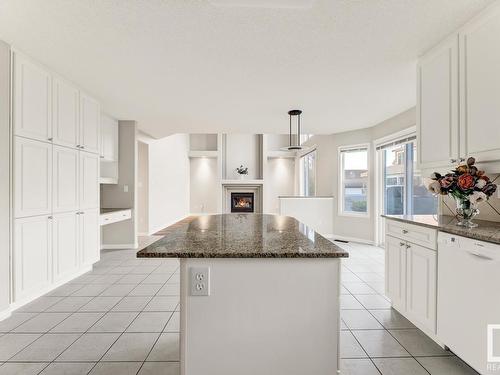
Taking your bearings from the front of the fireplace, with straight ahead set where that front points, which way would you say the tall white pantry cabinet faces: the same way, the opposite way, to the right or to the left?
to the left

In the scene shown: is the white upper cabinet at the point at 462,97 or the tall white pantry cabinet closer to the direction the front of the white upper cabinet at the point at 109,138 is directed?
the white upper cabinet

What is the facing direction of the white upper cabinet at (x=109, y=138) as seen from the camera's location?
facing the viewer and to the right of the viewer

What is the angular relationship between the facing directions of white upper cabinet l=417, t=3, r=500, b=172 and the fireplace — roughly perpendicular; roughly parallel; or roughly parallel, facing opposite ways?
roughly perpendicular

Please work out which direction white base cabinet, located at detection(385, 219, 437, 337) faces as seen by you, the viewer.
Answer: facing the viewer and to the left of the viewer

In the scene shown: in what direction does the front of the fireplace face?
toward the camera

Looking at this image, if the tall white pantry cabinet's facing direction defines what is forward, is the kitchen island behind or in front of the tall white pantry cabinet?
in front

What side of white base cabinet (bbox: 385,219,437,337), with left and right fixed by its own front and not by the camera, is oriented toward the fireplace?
right

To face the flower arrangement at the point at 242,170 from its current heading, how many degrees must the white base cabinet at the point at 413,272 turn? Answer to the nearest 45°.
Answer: approximately 90° to its right

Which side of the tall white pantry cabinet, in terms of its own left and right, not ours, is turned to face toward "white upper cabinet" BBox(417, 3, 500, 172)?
front

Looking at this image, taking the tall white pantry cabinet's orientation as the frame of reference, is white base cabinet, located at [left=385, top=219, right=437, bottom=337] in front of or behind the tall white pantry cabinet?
in front

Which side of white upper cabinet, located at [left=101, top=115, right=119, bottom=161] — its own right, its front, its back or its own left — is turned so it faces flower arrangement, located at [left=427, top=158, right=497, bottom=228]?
front
